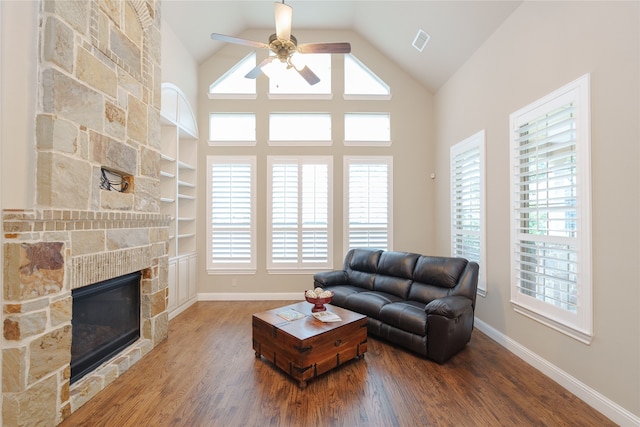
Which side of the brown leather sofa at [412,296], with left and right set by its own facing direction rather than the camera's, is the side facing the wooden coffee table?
front

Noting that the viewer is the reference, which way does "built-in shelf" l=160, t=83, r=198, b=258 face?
facing the viewer and to the right of the viewer

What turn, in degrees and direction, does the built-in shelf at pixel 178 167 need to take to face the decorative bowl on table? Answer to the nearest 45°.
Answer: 0° — it already faces it

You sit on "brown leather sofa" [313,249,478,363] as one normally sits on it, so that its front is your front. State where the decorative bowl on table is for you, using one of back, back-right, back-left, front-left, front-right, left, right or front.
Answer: front

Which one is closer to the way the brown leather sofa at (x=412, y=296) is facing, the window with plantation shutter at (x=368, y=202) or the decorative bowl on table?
the decorative bowl on table

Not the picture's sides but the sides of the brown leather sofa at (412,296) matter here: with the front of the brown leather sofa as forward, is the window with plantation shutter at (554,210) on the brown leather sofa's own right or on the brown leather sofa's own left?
on the brown leather sofa's own left

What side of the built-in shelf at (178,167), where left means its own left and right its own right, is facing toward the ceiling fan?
front

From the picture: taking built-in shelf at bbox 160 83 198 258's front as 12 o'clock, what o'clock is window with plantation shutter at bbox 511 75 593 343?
The window with plantation shutter is roughly at 12 o'clock from the built-in shelf.

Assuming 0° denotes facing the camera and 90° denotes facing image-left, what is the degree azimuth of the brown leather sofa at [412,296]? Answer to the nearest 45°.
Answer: approximately 45°

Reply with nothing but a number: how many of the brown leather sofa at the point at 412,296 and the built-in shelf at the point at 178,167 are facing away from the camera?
0

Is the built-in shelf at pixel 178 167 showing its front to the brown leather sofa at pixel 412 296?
yes

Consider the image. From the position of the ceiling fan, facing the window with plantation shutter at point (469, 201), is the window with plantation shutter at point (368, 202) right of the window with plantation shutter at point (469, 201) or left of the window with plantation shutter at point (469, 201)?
left

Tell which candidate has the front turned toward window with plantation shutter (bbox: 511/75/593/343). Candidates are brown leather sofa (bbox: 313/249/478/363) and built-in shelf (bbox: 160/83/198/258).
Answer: the built-in shelf

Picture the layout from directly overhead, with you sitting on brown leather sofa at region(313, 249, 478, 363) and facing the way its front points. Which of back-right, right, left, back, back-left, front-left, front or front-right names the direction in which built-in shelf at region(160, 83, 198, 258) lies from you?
front-right

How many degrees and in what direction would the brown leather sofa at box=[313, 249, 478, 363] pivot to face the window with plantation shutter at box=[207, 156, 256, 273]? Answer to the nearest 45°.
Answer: approximately 45° to its right
